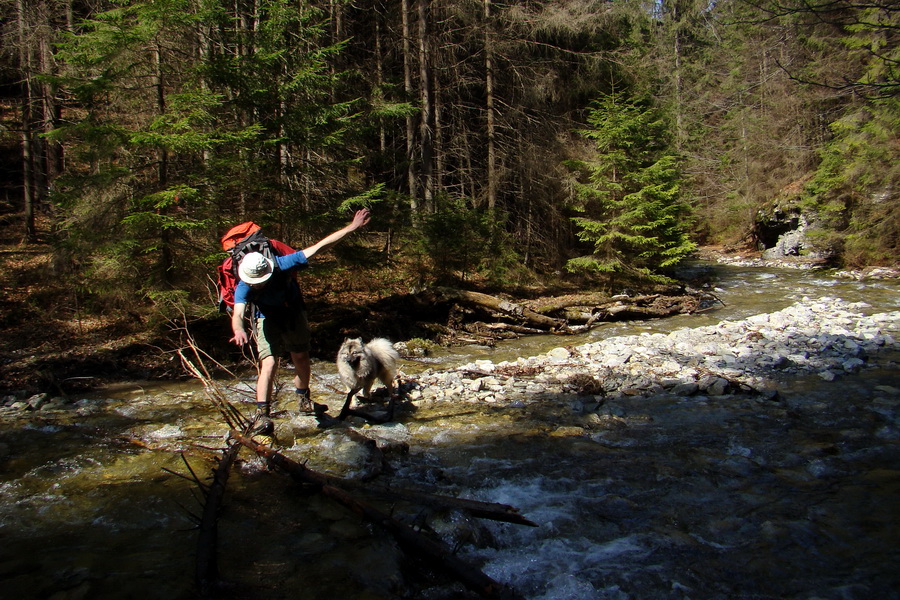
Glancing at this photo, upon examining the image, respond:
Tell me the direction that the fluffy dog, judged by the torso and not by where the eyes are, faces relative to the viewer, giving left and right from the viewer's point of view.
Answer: facing the viewer and to the left of the viewer

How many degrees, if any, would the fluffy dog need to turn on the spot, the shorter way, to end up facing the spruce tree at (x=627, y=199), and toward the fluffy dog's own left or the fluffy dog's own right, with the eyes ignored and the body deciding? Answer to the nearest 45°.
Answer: approximately 180°

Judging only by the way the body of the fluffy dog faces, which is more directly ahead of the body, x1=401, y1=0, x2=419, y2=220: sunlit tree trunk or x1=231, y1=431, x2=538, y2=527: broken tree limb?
the broken tree limb

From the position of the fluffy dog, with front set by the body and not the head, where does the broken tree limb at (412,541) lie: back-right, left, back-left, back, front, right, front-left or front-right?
front-left

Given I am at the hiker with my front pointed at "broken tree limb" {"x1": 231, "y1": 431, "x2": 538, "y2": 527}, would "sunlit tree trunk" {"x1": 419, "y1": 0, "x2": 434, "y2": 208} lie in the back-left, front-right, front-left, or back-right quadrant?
back-left

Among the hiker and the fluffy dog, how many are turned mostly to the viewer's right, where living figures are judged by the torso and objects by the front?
0

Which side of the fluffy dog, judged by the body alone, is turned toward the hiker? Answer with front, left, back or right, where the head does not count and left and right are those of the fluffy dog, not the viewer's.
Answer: front

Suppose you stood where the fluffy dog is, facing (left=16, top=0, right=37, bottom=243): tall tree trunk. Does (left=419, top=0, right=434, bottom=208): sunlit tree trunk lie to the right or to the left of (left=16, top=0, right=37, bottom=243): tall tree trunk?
right
